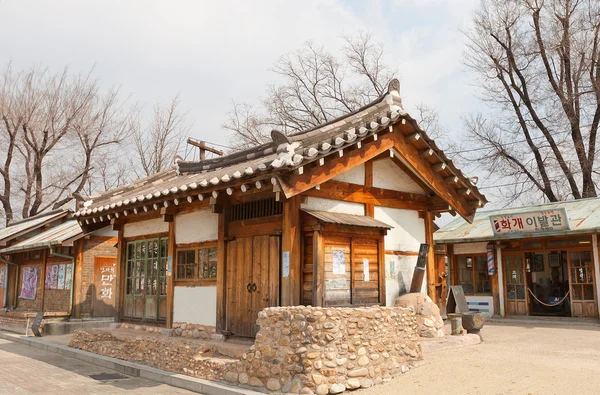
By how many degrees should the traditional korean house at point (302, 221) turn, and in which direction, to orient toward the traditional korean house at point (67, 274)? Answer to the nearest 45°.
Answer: approximately 90° to its right

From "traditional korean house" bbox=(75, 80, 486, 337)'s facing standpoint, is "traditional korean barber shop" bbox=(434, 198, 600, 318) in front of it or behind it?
behind

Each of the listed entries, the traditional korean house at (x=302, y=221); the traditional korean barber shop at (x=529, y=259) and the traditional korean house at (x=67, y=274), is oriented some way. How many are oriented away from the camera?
0

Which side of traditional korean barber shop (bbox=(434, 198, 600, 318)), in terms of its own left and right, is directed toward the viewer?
front

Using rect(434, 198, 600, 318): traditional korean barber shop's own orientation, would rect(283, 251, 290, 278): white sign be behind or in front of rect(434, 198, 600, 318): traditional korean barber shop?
in front

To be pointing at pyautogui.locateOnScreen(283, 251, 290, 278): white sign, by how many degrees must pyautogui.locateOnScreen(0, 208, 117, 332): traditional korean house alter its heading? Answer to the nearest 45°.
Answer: approximately 45° to its left

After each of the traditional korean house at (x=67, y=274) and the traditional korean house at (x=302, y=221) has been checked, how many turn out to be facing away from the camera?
0

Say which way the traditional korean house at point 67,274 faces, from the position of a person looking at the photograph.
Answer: facing the viewer and to the left of the viewer

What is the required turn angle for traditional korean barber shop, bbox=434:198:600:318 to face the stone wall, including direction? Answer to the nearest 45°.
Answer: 0° — it already faces it
